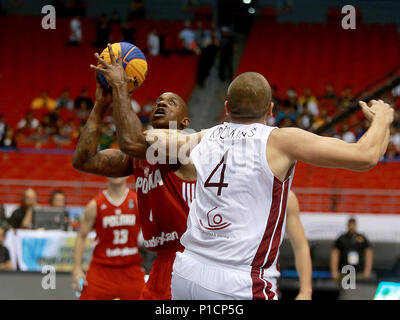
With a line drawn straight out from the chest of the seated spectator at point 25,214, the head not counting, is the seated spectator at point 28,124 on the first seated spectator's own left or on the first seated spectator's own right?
on the first seated spectator's own left

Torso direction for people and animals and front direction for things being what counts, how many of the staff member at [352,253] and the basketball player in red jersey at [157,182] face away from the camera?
0

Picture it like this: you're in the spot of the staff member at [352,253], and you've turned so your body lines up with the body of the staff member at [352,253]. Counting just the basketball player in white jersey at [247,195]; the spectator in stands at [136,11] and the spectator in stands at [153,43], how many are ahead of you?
1

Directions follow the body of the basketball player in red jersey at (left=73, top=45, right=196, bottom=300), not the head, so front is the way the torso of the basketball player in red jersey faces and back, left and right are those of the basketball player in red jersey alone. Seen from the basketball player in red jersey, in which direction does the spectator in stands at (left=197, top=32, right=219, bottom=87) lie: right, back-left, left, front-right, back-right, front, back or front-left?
back-right

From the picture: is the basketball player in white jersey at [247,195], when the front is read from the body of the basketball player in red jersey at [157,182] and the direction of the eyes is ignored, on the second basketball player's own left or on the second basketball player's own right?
on the second basketball player's own left

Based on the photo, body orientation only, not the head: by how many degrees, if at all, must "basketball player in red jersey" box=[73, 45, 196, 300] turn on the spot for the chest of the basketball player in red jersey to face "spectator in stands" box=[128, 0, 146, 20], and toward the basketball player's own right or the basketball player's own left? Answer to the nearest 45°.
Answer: approximately 135° to the basketball player's own right

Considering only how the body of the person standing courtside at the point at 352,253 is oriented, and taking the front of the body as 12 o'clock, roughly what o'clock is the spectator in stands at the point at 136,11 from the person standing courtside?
The spectator in stands is roughly at 5 o'clock from the person standing courtside.

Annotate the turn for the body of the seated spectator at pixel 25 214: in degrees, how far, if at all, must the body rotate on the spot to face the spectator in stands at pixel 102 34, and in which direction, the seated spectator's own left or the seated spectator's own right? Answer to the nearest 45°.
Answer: approximately 135° to the seated spectator's own left

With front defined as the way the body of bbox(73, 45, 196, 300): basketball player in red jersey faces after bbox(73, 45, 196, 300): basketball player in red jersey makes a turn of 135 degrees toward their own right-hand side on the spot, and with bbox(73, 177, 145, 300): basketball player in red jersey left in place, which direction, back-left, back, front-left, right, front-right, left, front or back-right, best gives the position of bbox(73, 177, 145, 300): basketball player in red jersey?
front

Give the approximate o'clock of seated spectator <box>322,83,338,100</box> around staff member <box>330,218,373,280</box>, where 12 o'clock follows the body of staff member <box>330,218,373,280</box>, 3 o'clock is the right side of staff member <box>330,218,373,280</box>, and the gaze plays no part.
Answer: seated spectator <box>322,83,338,100</box> is roughly at 6 o'clock from staff member <box>330,218,373,280</box>.

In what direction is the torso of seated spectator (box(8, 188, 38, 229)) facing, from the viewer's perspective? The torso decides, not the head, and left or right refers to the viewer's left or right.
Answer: facing the viewer and to the right of the viewer

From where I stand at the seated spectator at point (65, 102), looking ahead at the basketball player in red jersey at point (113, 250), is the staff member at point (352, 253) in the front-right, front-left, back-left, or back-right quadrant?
front-left

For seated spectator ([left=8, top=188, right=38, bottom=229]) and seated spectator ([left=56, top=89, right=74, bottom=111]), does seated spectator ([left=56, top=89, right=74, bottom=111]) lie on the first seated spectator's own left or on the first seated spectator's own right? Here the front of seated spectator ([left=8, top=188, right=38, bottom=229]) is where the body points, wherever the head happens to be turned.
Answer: on the first seated spectator's own left

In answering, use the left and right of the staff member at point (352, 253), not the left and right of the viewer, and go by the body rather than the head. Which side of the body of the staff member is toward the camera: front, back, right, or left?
front

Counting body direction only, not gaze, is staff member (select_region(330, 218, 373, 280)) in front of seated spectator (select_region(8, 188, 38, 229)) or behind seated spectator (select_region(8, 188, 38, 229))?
in front

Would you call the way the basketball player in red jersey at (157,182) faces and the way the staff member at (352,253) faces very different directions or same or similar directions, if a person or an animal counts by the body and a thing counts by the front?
same or similar directions
